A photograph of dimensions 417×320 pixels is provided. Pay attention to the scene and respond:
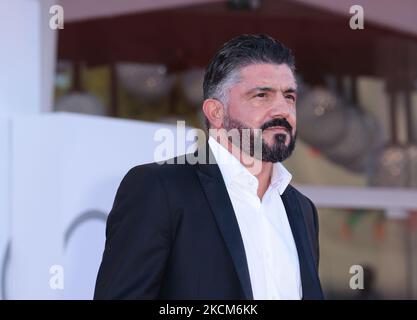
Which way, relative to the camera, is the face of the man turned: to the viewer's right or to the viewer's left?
to the viewer's right
